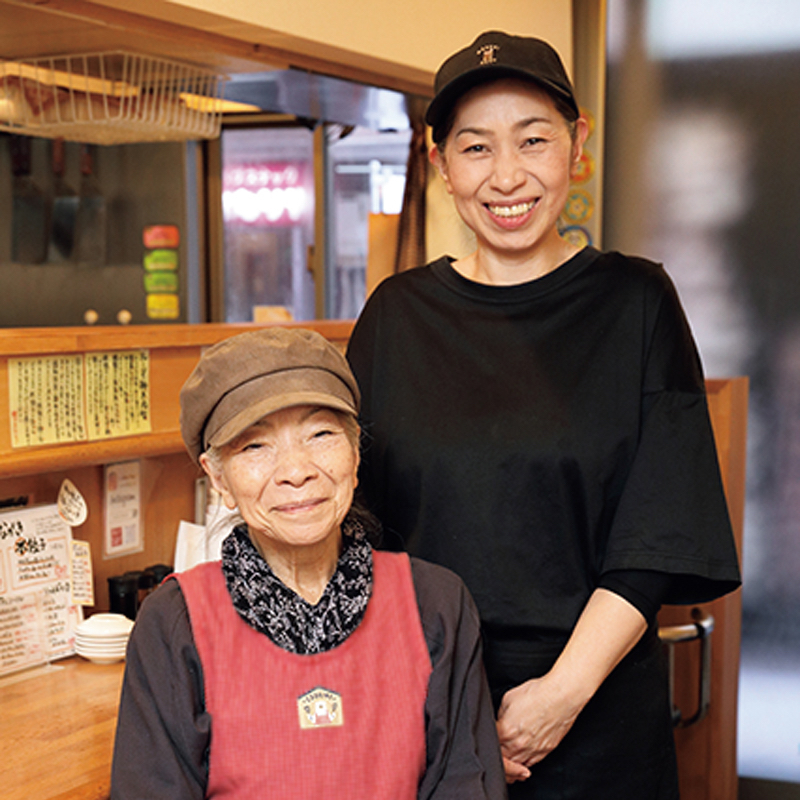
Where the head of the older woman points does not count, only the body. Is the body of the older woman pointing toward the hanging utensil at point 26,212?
no

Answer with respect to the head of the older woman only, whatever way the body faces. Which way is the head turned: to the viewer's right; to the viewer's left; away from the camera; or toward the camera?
toward the camera

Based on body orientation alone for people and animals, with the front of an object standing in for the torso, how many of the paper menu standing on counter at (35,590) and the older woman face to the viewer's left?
0

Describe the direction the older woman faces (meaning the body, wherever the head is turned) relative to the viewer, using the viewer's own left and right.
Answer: facing the viewer

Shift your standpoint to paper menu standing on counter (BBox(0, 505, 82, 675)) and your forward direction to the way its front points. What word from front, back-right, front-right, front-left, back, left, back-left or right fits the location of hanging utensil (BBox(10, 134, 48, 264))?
back-left

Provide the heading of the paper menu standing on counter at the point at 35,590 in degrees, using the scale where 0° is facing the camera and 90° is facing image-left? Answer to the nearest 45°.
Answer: approximately 315°

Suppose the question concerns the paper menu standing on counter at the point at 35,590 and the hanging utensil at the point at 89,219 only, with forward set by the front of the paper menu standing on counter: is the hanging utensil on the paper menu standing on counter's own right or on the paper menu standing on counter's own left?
on the paper menu standing on counter's own left

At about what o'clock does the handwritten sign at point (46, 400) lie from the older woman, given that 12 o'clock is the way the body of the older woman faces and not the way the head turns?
The handwritten sign is roughly at 5 o'clock from the older woman.

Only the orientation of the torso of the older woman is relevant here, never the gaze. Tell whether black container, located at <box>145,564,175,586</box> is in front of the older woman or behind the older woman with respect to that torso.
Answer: behind

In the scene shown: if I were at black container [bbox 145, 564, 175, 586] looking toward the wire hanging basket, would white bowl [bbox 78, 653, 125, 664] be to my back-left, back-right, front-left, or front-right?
back-left
